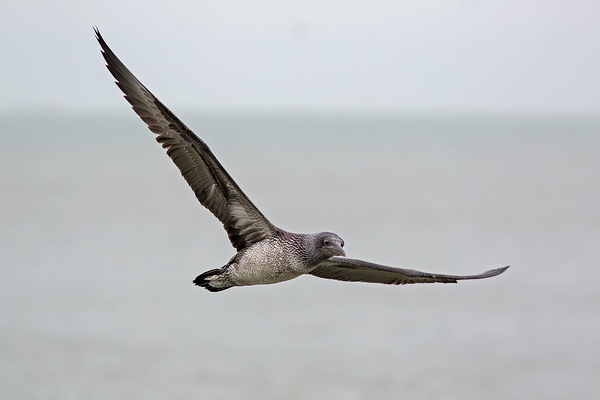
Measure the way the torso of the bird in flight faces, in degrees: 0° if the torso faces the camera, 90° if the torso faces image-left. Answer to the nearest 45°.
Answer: approximately 315°
